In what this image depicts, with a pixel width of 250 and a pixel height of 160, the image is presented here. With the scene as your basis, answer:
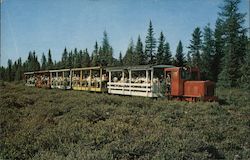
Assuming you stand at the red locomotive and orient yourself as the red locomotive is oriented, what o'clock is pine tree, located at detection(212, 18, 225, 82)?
The pine tree is roughly at 8 o'clock from the red locomotive.

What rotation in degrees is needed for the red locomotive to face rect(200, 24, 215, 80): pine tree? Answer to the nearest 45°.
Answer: approximately 135° to its left

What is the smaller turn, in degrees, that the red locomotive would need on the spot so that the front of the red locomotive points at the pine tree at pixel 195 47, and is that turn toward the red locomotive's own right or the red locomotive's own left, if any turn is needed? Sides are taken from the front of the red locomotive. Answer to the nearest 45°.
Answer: approximately 135° to the red locomotive's own left

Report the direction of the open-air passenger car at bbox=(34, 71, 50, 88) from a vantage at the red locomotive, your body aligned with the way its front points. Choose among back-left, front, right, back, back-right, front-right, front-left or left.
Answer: back

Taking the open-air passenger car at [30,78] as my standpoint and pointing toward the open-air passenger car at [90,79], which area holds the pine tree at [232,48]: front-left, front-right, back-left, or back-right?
front-left

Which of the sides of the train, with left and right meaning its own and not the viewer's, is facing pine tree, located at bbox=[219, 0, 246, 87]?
left

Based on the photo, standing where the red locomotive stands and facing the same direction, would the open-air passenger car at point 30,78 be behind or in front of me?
behind

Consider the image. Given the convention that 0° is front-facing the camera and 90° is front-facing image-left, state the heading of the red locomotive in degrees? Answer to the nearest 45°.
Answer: approximately 315°

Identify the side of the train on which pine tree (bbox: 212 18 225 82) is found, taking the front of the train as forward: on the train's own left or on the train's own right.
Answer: on the train's own left

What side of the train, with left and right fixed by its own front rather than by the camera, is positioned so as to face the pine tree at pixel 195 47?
left
